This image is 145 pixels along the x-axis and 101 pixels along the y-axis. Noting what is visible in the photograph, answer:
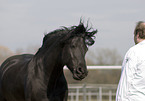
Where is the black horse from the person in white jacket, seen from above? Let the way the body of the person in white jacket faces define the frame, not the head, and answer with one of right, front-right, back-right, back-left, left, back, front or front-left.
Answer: front

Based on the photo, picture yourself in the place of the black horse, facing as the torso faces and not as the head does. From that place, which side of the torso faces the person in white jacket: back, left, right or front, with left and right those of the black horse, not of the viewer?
front

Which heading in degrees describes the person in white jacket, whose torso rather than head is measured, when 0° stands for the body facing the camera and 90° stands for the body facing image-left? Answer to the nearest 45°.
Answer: approximately 135°

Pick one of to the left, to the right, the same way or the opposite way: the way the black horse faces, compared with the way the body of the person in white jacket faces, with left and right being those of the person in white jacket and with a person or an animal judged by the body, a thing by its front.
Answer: the opposite way

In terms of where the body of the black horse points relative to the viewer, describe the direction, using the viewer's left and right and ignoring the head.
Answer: facing the viewer and to the right of the viewer
